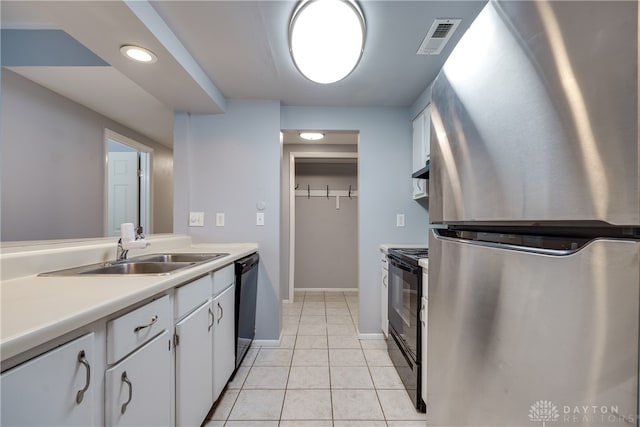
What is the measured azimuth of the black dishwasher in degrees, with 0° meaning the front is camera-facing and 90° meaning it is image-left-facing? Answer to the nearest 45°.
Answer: approximately 270°

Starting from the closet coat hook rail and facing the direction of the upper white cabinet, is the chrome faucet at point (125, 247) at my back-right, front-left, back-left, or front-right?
front-right

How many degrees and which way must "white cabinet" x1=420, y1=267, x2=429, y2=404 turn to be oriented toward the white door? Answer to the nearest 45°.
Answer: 0° — it already faces it

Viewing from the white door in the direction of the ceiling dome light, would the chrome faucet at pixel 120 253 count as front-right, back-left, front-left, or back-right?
front-right

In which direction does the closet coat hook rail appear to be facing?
toward the camera

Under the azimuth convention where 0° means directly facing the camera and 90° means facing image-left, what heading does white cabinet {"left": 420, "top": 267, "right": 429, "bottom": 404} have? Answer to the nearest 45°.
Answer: approximately 90°

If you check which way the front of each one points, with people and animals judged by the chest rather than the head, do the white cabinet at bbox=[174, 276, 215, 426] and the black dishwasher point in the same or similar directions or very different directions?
same or similar directions

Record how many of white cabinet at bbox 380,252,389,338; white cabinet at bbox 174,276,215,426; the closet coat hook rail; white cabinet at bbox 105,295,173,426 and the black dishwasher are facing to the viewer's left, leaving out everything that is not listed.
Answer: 1

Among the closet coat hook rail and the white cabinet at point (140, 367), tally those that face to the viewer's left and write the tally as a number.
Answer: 0

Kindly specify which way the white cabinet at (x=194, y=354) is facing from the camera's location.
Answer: facing to the right of the viewer

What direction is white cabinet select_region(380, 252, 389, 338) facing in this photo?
to the viewer's left

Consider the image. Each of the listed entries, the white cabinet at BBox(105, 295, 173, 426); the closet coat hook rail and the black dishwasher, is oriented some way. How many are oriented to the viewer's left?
0
